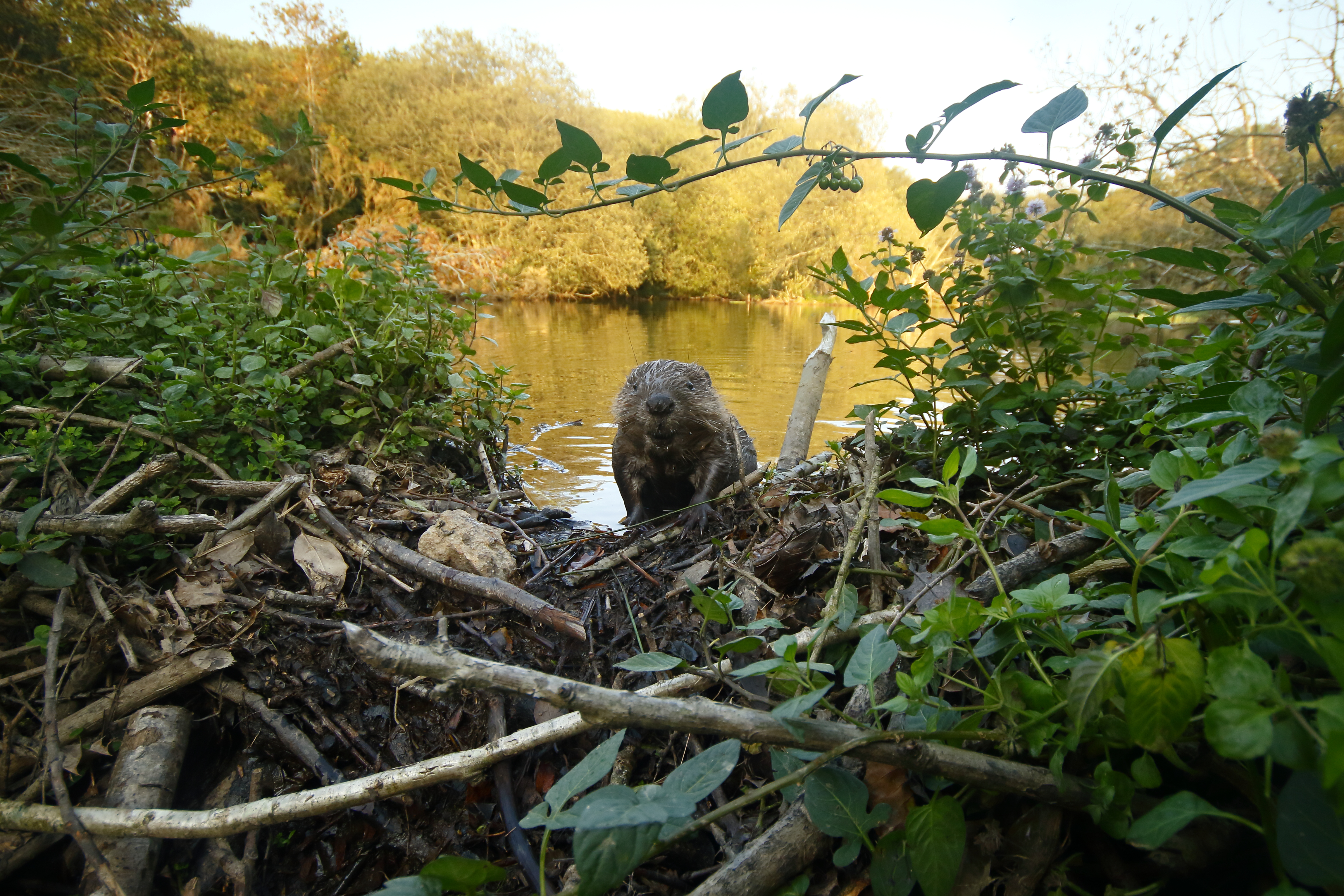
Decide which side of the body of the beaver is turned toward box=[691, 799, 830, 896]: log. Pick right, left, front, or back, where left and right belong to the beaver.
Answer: front

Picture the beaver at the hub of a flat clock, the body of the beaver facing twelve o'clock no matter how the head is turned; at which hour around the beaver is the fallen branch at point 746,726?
The fallen branch is roughly at 12 o'clock from the beaver.

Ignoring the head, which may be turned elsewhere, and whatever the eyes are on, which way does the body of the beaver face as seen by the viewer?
toward the camera

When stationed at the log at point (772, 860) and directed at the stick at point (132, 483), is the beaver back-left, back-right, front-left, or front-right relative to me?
front-right

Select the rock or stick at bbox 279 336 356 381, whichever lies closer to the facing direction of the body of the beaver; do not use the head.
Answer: the rock

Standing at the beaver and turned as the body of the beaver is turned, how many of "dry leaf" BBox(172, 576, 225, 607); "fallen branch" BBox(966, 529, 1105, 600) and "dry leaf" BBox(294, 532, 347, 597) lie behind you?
0

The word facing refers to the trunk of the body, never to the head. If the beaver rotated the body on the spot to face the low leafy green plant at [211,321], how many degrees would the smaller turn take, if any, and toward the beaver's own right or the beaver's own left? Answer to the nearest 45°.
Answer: approximately 45° to the beaver's own right

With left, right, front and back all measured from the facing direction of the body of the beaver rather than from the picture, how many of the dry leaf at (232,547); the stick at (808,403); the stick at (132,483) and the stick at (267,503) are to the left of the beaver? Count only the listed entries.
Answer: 1

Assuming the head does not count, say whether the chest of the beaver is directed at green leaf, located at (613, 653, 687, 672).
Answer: yes

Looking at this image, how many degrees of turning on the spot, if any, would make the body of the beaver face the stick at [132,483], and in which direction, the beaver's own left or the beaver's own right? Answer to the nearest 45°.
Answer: approximately 45° to the beaver's own right

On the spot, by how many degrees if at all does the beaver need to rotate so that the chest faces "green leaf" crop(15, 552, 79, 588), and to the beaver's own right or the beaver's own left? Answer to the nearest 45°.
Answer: approximately 45° to the beaver's own right

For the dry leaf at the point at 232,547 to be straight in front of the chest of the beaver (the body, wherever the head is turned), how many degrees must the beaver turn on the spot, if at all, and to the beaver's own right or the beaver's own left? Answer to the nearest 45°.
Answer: approximately 45° to the beaver's own right

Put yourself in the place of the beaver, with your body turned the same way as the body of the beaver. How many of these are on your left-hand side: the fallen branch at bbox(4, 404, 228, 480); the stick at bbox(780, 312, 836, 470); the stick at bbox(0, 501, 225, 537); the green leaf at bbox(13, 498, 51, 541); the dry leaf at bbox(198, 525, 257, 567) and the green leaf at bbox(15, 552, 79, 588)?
1

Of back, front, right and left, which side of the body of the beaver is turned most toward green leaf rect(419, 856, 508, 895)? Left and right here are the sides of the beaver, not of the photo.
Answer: front

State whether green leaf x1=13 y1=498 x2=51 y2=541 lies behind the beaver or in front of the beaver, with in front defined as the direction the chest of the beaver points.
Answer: in front
